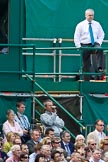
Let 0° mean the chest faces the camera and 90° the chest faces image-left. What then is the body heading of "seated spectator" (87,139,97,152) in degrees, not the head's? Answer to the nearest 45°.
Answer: approximately 315°

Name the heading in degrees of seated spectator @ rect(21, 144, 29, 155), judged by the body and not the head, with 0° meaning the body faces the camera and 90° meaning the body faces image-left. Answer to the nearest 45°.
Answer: approximately 315°
